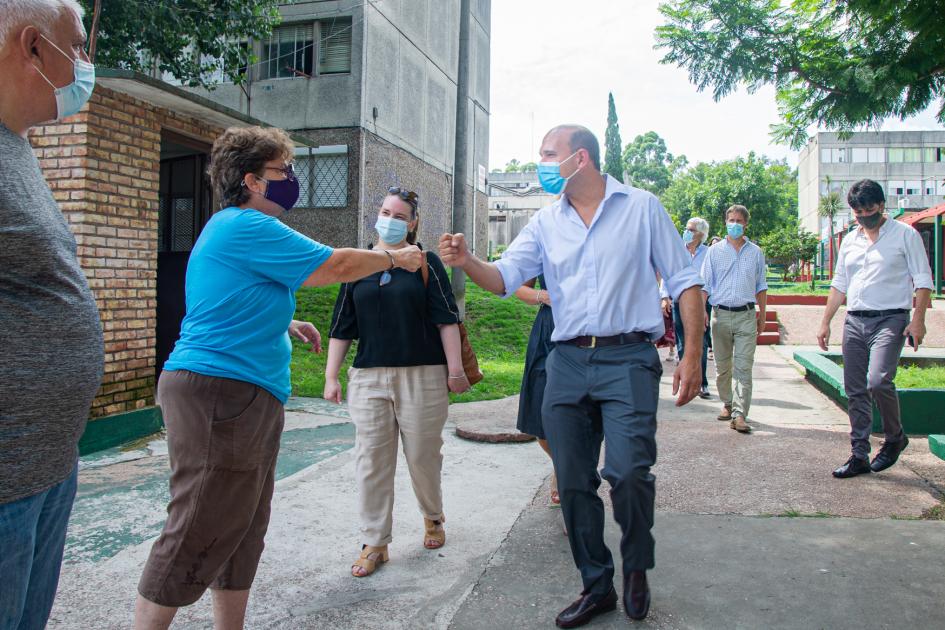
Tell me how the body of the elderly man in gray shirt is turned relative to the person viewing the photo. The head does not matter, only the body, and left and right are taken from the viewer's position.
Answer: facing to the right of the viewer

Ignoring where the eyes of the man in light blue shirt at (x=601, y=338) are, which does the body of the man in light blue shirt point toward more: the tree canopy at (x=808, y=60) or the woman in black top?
the woman in black top

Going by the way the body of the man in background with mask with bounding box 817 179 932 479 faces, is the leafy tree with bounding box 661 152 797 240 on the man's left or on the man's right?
on the man's right

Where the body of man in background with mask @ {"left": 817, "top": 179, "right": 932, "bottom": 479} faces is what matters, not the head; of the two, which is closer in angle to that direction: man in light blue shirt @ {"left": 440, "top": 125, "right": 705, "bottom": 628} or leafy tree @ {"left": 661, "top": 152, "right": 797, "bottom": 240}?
the man in light blue shirt

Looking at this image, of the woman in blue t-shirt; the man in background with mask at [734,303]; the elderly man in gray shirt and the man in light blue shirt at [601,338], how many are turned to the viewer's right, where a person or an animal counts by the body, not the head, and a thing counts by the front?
2

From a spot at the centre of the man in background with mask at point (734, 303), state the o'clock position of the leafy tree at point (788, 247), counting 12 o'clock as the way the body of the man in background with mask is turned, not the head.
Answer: The leafy tree is roughly at 6 o'clock from the man in background with mask.

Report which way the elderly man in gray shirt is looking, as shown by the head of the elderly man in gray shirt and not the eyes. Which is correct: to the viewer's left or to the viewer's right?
to the viewer's right

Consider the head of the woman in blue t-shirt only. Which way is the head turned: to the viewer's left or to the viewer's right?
to the viewer's right

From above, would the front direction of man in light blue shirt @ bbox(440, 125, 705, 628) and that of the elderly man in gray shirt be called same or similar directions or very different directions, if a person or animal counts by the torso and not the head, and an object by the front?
very different directions

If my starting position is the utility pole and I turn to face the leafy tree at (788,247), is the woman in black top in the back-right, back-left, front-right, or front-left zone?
back-right

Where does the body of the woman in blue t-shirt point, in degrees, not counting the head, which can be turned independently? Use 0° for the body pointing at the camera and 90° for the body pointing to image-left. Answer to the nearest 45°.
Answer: approximately 270°
